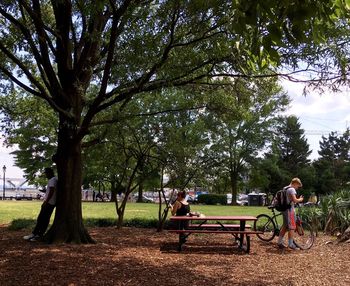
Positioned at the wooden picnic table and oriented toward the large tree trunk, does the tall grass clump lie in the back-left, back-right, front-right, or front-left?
back-right

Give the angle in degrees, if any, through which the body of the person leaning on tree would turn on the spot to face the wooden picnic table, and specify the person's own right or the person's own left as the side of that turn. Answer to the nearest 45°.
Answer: approximately 180°

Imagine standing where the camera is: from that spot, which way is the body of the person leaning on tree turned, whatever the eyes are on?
to the viewer's left

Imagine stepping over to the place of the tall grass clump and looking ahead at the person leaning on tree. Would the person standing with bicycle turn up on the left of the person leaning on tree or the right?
left

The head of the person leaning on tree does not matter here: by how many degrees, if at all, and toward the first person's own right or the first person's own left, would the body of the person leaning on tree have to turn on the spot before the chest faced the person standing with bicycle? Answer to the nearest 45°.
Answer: approximately 180°

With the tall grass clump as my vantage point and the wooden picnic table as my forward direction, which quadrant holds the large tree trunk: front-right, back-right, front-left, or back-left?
front-right
